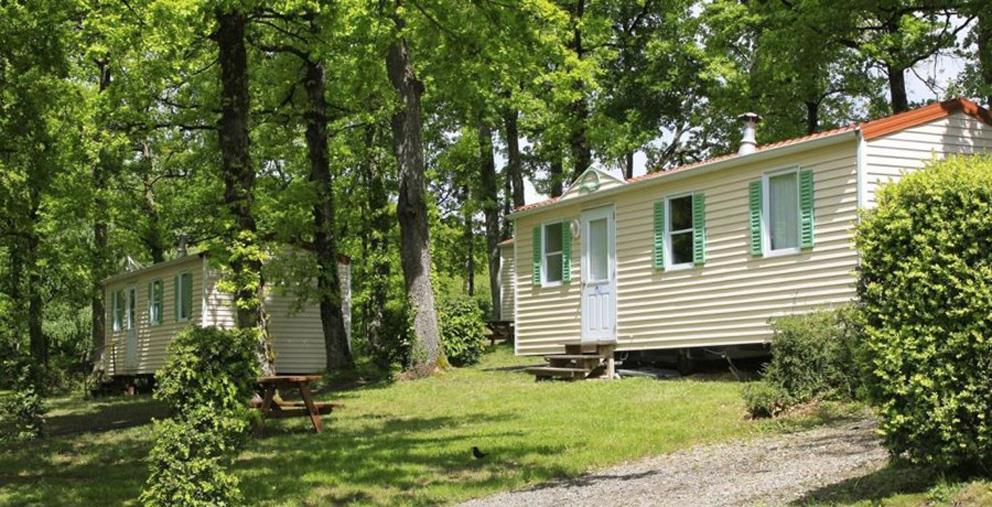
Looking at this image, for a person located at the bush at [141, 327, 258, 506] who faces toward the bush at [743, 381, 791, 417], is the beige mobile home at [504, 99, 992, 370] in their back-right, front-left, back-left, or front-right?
front-left

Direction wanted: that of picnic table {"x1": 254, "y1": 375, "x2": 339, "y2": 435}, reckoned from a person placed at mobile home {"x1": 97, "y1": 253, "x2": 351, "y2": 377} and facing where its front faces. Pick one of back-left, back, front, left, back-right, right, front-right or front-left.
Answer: front-left

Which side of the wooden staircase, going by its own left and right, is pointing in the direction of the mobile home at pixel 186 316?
right

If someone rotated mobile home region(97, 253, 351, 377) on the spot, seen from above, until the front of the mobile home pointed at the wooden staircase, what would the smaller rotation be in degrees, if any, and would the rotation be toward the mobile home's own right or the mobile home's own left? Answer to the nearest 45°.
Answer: approximately 90° to the mobile home's own left

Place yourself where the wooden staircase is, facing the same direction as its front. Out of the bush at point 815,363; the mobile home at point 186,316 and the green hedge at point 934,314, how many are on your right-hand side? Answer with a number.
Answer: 1

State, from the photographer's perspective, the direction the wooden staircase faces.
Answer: facing the viewer and to the left of the viewer

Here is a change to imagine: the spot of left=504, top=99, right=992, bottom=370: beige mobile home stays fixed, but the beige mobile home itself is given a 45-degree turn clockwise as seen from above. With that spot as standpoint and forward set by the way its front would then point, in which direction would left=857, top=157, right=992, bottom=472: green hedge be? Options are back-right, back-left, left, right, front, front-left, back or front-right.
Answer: left

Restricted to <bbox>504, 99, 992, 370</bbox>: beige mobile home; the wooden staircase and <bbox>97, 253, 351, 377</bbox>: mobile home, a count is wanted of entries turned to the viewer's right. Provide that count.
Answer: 0

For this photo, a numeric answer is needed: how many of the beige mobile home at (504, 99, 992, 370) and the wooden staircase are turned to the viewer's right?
0

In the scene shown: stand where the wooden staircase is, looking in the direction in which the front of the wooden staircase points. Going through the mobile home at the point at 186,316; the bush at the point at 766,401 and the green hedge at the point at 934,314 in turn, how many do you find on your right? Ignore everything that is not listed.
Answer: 1

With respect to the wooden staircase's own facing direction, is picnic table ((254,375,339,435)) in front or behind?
in front

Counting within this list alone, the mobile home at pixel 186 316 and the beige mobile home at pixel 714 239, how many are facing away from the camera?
0

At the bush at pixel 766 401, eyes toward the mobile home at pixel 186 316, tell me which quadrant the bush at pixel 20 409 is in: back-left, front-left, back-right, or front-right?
front-left

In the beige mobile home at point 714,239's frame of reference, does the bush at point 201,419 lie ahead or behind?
ahead

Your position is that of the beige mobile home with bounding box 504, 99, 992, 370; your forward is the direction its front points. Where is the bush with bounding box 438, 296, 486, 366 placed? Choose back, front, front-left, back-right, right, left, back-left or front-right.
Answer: right
